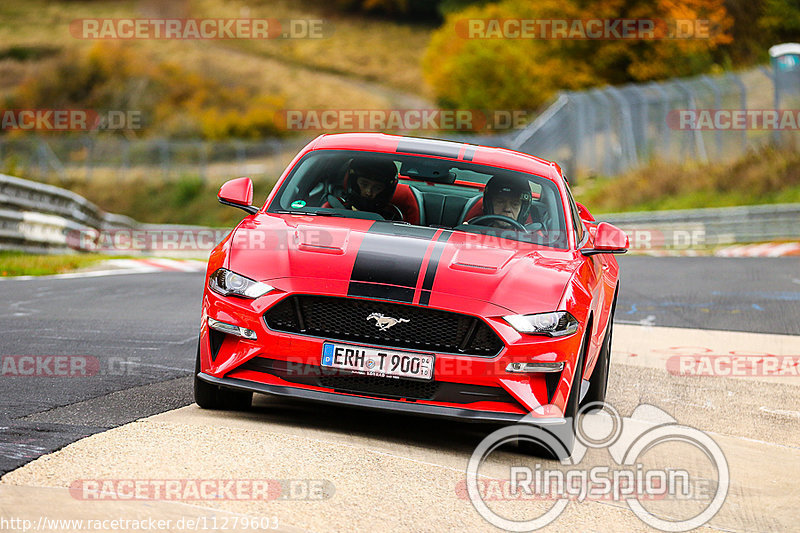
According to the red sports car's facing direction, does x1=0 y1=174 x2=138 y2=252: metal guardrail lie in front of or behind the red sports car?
behind

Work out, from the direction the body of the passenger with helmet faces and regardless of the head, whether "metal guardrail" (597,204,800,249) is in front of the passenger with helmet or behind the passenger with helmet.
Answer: behind

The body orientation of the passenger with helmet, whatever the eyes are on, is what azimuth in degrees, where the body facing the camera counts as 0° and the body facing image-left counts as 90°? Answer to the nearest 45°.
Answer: approximately 0°

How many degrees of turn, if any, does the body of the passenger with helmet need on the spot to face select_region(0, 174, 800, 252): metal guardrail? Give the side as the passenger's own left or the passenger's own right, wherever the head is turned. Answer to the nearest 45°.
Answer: approximately 180°

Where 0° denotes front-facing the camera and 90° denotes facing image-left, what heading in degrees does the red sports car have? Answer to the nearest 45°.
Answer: approximately 0°
